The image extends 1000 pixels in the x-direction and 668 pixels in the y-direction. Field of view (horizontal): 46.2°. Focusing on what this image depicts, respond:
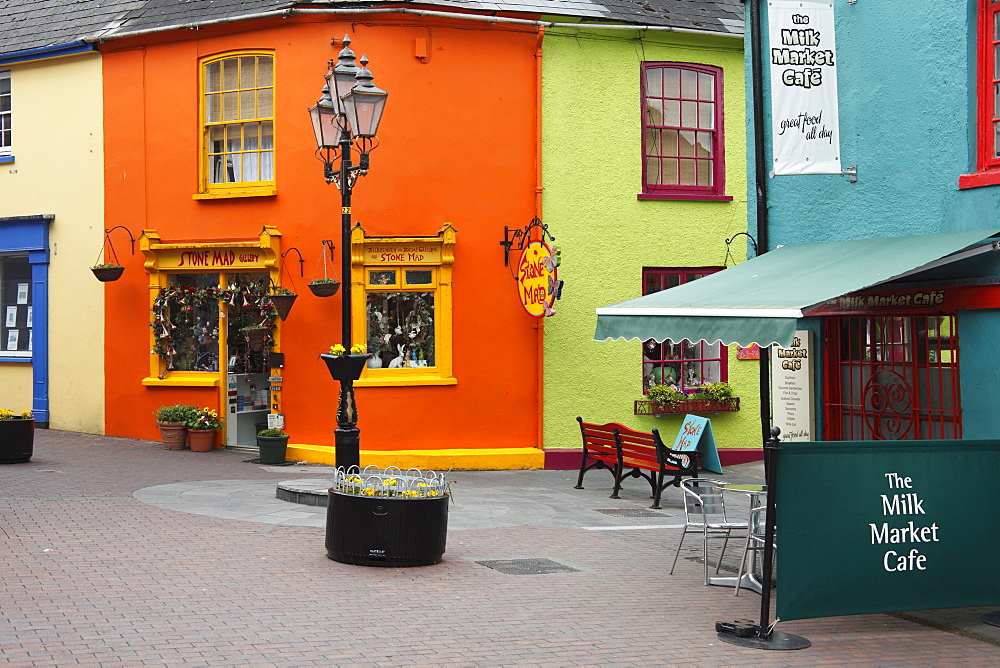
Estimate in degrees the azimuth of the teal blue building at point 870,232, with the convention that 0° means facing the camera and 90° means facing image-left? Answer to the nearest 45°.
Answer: approximately 45°

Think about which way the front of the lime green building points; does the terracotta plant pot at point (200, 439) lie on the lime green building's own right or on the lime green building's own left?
on the lime green building's own right

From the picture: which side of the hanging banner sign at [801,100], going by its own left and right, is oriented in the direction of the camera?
front

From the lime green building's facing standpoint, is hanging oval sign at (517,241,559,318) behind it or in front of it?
in front

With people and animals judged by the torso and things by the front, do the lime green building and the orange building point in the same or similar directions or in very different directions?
same or similar directions

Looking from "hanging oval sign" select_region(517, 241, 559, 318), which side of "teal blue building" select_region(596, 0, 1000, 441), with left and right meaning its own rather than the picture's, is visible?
right

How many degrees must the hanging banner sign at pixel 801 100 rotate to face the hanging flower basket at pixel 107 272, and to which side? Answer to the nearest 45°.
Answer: approximately 135° to its right

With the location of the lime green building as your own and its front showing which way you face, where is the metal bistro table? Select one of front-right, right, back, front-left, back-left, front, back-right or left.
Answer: front

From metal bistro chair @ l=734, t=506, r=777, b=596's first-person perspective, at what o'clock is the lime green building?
The lime green building is roughly at 1 o'clock from the metal bistro chair.

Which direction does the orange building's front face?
toward the camera
